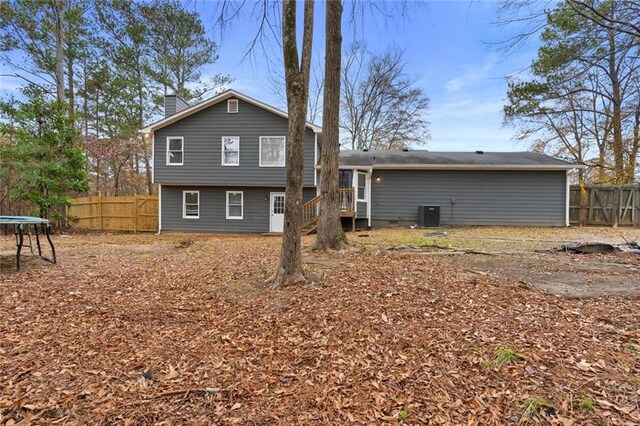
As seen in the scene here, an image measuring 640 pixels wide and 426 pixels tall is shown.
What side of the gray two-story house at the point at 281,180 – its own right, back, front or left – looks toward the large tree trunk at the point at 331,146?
back

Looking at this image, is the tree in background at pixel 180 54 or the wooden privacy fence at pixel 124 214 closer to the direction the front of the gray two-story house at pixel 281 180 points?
the tree in background

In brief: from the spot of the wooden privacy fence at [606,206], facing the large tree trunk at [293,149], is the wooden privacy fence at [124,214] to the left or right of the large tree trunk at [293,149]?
right

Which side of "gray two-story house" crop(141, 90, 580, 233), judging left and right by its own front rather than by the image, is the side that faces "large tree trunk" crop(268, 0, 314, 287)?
back

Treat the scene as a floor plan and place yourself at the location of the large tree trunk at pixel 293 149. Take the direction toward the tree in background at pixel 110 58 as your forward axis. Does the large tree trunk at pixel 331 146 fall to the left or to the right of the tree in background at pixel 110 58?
right

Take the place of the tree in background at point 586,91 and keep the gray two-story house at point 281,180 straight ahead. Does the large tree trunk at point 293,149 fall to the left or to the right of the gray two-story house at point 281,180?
left

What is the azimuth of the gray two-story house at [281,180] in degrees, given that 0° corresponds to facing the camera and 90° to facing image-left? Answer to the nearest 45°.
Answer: approximately 180°

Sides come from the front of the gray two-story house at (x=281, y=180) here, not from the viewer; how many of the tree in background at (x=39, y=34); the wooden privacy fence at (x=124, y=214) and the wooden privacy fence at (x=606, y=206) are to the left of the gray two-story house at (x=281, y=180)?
2

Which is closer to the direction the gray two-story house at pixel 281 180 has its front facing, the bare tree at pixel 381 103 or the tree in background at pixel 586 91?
the bare tree

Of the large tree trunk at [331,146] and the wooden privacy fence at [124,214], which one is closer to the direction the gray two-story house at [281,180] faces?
the wooden privacy fence

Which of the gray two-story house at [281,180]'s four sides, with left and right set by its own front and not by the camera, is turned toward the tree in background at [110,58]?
left

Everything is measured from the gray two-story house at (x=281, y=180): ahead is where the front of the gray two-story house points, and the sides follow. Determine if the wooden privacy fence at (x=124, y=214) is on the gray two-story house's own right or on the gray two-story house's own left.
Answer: on the gray two-story house's own left

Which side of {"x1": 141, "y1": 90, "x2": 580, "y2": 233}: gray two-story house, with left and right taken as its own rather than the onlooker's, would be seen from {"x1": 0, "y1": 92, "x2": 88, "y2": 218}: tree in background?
left

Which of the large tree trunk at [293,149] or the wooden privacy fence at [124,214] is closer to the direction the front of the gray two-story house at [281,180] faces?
the wooden privacy fence

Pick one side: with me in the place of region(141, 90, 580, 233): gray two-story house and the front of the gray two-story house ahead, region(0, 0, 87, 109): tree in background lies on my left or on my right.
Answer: on my left

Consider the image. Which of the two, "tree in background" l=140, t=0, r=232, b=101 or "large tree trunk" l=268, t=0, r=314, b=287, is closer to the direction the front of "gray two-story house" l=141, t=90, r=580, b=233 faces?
the tree in background
